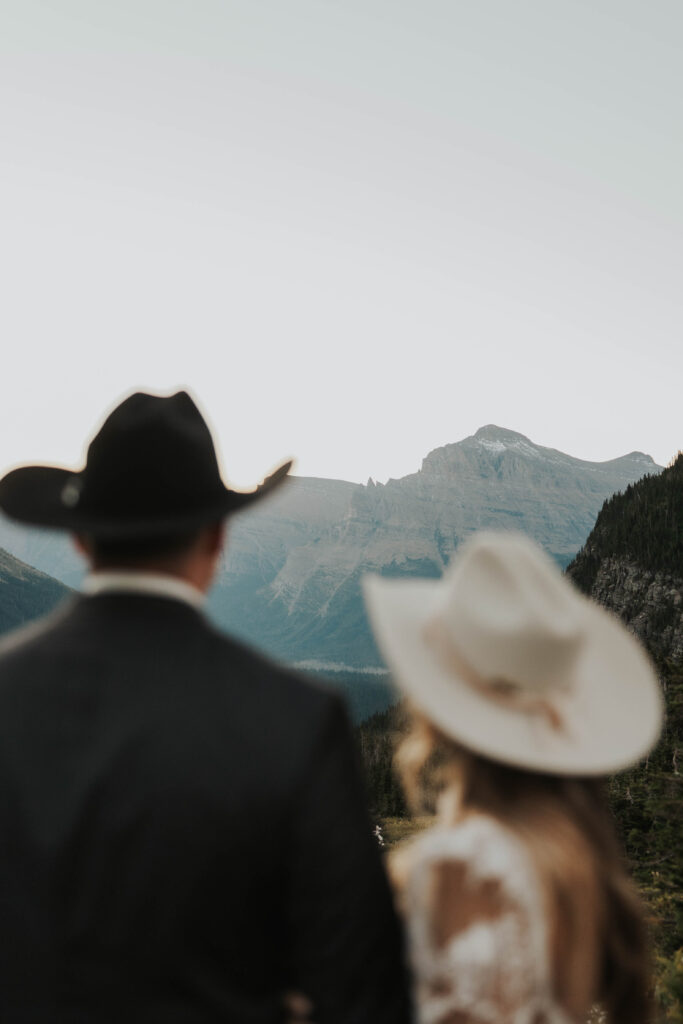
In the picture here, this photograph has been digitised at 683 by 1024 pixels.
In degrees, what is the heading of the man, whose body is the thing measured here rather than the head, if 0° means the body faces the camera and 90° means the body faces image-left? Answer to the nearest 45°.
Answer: approximately 180°

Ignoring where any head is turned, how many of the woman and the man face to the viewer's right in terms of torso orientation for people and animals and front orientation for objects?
0

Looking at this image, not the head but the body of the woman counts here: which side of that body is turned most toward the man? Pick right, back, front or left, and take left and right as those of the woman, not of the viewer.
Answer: left

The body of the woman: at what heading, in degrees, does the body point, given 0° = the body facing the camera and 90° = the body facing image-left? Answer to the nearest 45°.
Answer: approximately 135°

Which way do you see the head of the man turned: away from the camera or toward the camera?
away from the camera

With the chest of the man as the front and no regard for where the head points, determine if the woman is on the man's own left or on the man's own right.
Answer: on the man's own right
